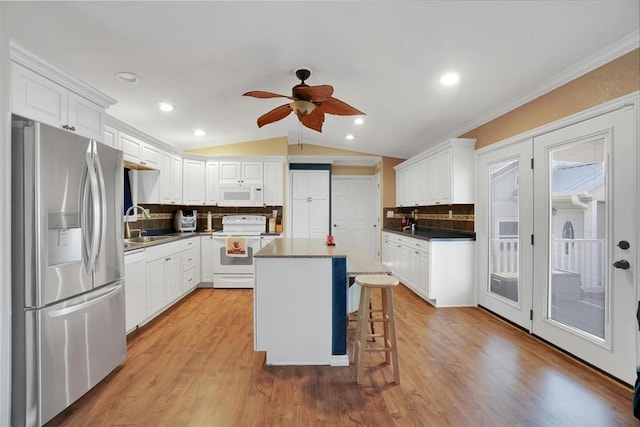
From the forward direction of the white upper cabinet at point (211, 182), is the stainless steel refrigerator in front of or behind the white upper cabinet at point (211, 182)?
in front

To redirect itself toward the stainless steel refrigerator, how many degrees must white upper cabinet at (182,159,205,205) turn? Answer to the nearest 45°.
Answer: approximately 45° to its right

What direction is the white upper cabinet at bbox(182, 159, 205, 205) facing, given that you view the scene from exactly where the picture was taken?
facing the viewer and to the right of the viewer

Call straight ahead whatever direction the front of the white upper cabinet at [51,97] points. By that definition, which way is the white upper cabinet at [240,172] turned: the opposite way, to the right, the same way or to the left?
to the right

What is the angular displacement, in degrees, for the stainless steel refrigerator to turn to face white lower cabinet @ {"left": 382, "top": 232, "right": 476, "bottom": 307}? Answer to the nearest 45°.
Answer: approximately 45° to its left

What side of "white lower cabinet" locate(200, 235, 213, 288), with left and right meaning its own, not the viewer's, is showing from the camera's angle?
front

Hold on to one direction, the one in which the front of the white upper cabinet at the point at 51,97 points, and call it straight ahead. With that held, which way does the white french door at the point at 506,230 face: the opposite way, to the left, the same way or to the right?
the opposite way

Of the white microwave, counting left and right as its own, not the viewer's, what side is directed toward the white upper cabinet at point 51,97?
front

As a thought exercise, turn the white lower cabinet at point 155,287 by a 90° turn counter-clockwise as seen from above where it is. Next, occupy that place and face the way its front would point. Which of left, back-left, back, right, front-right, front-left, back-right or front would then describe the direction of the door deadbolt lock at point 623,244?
right

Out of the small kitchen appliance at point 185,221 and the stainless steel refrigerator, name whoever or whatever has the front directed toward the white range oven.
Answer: the small kitchen appliance

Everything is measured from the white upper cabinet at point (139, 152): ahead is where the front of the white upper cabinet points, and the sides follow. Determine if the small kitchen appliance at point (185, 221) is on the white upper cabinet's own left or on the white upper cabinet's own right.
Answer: on the white upper cabinet's own left

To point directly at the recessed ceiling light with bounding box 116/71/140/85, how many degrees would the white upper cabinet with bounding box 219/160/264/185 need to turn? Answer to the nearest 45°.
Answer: approximately 45° to its right
